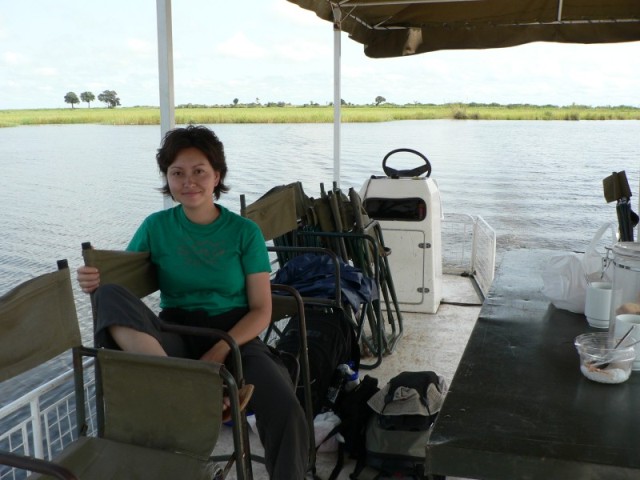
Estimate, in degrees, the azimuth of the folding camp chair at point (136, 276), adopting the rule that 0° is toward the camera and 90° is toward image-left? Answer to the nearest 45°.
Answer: approximately 315°

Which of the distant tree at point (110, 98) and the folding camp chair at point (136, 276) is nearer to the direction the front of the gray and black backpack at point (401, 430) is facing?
the folding camp chair

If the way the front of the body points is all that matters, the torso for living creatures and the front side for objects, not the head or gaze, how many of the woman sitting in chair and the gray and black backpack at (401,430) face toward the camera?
2

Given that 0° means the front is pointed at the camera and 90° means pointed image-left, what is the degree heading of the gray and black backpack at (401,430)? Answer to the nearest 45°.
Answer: approximately 0°

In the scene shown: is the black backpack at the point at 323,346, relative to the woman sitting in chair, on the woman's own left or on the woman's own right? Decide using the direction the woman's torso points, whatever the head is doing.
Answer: on the woman's own left

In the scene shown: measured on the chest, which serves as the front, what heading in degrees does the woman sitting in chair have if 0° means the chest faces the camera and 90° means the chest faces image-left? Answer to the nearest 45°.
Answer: approximately 0°

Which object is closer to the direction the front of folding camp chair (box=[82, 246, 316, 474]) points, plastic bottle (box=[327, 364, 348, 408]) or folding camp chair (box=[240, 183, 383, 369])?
the plastic bottle
